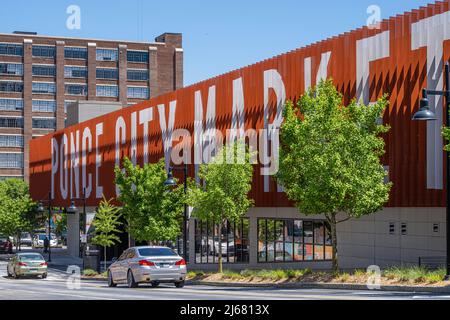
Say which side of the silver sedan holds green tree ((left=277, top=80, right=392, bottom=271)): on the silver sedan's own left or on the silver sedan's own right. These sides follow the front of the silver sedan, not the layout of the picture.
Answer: on the silver sedan's own right

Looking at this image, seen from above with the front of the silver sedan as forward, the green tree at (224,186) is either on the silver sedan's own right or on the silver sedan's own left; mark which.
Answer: on the silver sedan's own right

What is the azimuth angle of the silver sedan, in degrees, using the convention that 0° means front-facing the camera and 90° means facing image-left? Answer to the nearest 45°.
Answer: approximately 135°
